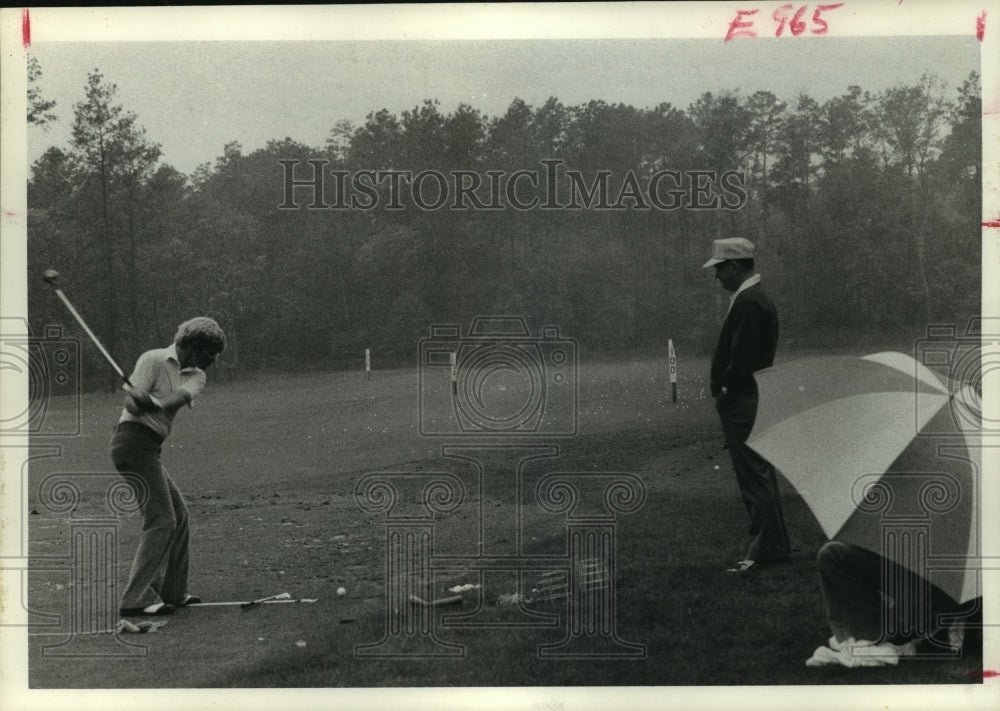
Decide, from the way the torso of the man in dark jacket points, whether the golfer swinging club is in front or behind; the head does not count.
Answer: in front

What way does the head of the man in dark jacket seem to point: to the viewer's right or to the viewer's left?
to the viewer's left

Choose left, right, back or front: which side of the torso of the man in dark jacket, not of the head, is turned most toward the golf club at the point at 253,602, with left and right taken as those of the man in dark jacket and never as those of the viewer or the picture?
front

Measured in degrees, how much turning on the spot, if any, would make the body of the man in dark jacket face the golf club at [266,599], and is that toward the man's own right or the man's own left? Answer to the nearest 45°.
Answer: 0° — they already face it

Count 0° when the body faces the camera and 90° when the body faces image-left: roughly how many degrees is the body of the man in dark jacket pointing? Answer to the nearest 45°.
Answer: approximately 90°
